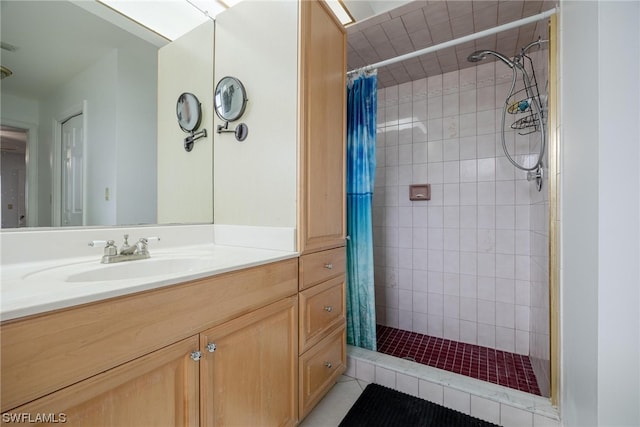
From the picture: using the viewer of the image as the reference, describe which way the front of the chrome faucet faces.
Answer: facing the viewer and to the right of the viewer

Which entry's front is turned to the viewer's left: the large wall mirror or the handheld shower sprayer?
the handheld shower sprayer

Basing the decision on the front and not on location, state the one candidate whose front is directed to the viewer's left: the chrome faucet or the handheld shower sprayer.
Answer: the handheld shower sprayer

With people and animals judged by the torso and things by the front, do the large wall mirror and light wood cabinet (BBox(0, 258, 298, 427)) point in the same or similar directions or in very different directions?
same or similar directions

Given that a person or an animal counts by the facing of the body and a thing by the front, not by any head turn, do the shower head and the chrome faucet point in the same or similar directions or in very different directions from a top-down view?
very different directions

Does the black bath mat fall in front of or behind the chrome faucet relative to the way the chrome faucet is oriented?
in front

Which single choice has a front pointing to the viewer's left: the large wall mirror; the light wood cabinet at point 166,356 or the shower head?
the shower head

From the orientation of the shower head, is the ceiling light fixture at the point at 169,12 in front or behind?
in front

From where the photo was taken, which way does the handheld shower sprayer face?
to the viewer's left

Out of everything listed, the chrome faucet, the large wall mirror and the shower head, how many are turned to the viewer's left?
1
